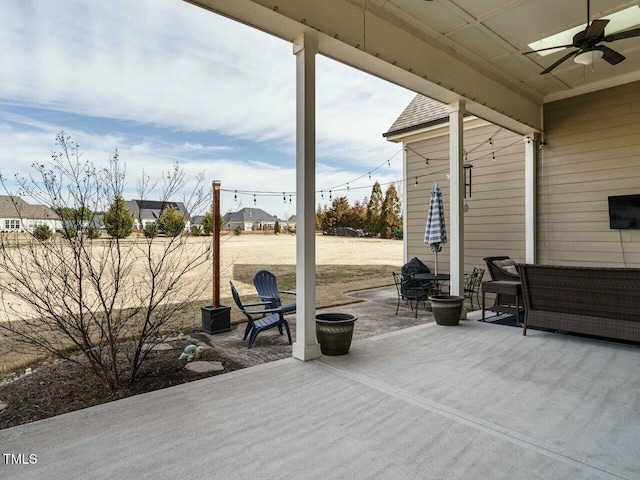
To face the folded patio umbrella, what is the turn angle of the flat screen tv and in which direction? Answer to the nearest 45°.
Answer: approximately 45° to its right

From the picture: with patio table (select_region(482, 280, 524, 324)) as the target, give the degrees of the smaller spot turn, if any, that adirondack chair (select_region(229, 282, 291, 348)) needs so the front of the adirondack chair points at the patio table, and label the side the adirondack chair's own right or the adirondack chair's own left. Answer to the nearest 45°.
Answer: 0° — it already faces it

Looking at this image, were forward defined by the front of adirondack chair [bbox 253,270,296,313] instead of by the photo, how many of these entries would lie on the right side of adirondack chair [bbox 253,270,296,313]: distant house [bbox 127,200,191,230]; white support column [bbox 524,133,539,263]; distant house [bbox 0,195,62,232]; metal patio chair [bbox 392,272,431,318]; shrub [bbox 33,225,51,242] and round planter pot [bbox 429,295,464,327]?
3

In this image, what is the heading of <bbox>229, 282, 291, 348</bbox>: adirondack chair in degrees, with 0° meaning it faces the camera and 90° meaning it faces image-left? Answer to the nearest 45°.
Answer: approximately 270°

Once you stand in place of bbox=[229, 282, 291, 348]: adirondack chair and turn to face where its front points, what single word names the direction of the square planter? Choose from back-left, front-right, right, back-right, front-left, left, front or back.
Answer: back-left

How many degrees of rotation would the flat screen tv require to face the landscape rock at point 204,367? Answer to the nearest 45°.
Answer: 0° — it already faces it
